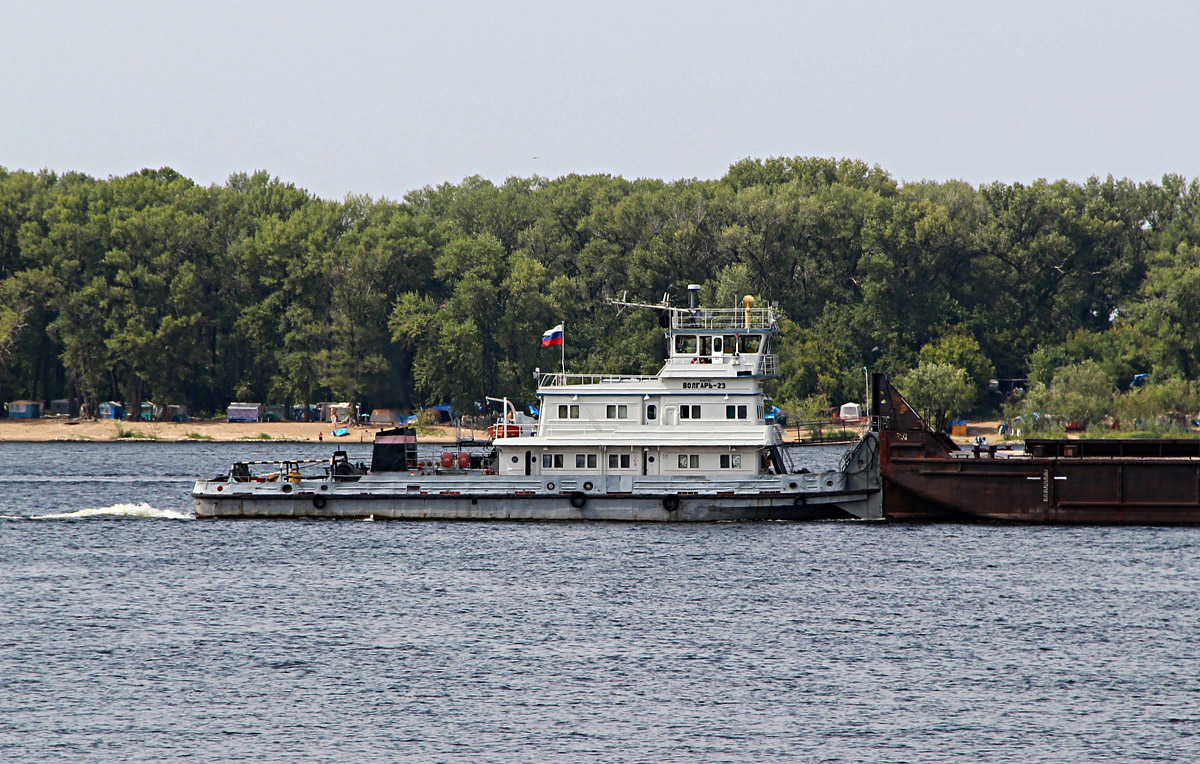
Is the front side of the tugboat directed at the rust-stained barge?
yes

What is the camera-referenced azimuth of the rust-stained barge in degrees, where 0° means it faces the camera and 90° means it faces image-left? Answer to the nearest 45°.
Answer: approximately 270°

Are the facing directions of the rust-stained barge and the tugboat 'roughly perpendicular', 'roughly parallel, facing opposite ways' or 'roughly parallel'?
roughly parallel

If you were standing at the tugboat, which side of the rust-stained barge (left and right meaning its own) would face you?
back

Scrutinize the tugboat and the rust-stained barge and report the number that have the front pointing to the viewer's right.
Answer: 2

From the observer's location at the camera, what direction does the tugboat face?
facing to the right of the viewer
